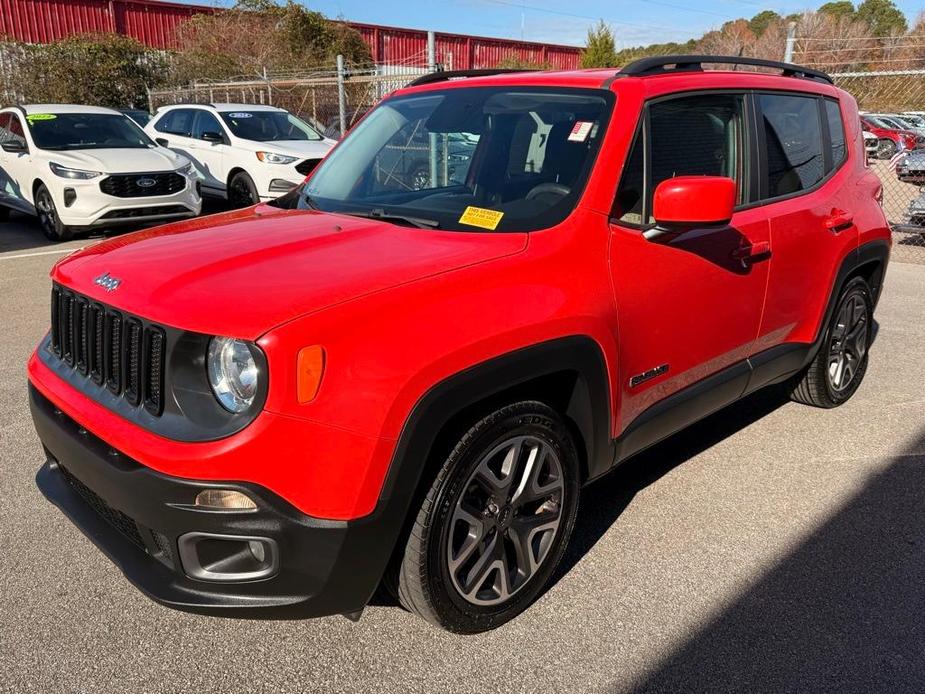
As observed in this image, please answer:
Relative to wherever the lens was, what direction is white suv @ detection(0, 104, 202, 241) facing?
facing the viewer and to the right of the viewer

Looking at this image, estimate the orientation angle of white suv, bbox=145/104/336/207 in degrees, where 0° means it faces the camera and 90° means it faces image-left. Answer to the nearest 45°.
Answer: approximately 315°

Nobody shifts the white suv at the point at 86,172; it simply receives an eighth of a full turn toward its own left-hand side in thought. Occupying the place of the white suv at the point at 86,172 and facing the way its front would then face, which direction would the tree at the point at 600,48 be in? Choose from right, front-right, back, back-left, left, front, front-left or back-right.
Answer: front-left

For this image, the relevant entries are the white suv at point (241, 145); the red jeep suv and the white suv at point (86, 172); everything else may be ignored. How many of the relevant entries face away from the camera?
0

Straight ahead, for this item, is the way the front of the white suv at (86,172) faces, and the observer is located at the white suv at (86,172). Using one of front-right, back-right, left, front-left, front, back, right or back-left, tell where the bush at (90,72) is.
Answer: back-left

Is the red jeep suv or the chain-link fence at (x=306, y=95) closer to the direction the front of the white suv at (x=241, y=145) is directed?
the red jeep suv

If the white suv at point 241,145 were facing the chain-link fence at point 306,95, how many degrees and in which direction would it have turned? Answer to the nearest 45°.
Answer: approximately 135° to its left

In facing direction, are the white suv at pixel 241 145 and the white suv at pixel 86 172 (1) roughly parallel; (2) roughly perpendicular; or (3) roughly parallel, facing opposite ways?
roughly parallel

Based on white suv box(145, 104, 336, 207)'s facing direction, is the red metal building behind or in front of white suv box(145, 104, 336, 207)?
behind

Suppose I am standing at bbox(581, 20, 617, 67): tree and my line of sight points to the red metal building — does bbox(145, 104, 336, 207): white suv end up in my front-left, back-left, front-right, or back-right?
front-left

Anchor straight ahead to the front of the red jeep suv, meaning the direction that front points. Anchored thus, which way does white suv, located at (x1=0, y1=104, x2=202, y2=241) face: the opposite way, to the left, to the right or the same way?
to the left

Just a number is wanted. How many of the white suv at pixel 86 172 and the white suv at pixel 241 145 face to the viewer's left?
0

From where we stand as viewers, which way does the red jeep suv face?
facing the viewer and to the left of the viewer
